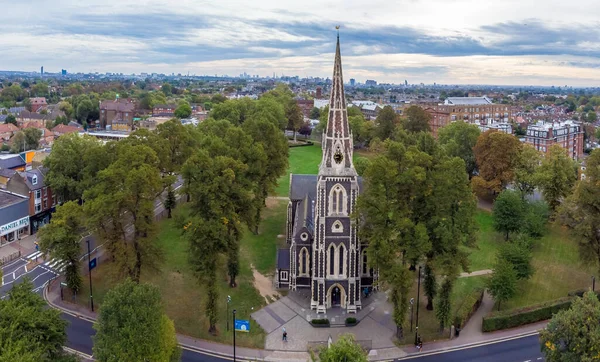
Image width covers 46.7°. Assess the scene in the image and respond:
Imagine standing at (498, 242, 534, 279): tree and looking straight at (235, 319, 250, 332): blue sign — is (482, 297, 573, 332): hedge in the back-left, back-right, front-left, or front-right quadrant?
front-left

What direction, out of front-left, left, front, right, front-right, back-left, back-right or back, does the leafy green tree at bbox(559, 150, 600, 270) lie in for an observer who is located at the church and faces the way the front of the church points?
left

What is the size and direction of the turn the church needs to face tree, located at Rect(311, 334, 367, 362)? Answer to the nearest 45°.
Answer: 0° — it already faces it

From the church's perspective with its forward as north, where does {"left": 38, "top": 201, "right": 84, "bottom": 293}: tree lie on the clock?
The tree is roughly at 3 o'clock from the church.

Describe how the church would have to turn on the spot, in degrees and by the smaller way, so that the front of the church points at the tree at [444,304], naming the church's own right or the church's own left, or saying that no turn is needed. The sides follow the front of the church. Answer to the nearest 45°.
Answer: approximately 45° to the church's own left

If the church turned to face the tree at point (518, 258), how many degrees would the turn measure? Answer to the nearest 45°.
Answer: approximately 90° to its left

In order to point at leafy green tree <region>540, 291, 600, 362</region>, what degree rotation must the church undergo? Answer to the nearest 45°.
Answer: approximately 45° to its left

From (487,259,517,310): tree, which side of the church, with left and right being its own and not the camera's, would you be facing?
left

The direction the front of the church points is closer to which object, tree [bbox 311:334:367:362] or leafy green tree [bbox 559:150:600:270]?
the tree

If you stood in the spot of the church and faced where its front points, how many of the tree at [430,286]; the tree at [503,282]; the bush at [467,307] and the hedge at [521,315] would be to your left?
4

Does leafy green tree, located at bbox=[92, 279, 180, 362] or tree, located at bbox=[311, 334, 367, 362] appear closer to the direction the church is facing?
the tree

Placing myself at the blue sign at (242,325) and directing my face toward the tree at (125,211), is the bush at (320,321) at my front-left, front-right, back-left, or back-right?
back-right

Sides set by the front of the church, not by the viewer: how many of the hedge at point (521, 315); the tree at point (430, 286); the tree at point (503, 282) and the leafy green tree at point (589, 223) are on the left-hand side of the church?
4

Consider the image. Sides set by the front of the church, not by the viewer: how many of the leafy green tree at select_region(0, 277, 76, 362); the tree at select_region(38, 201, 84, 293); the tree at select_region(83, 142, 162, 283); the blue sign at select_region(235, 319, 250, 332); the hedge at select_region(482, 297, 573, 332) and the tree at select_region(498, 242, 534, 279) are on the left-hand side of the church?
2

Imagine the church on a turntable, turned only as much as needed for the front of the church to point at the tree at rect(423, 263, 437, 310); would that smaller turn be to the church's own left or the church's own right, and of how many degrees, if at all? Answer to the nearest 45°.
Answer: approximately 90° to the church's own left

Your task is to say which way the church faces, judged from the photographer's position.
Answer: facing the viewer
